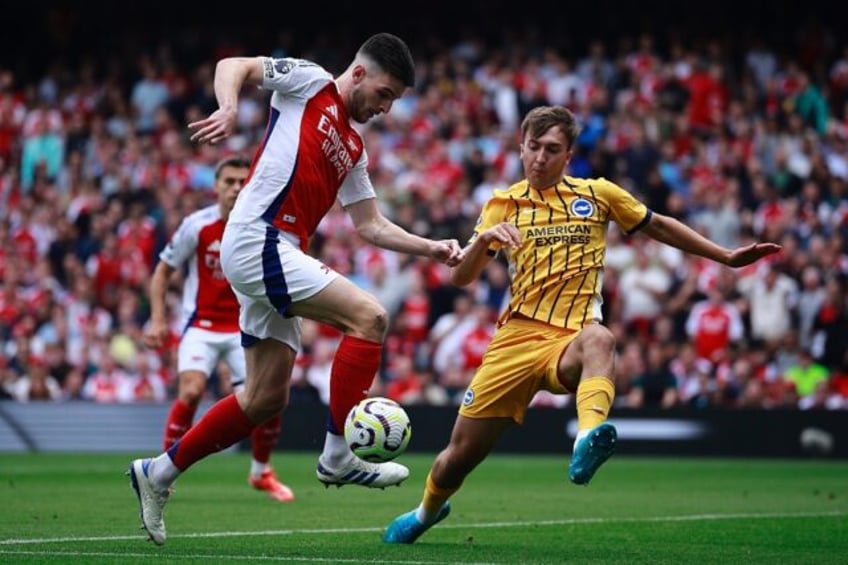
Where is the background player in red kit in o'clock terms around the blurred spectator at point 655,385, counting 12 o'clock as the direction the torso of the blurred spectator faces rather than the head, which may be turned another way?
The background player in red kit is roughly at 1 o'clock from the blurred spectator.

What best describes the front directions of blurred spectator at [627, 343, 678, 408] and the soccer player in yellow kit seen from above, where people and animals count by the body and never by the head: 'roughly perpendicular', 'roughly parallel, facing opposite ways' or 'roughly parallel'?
roughly parallel

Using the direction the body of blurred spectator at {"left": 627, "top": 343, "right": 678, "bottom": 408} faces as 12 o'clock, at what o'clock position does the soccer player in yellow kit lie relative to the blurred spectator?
The soccer player in yellow kit is roughly at 12 o'clock from the blurred spectator.

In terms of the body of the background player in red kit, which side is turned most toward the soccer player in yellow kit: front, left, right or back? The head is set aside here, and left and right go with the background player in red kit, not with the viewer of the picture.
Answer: front

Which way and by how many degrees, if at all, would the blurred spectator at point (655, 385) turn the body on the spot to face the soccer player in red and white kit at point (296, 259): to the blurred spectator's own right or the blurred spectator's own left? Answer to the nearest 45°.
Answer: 0° — they already face them

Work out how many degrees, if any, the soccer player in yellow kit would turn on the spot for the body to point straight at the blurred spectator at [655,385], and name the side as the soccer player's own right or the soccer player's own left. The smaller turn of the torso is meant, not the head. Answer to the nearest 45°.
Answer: approximately 180°

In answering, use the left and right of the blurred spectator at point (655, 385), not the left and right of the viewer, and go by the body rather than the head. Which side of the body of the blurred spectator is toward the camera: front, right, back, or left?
front

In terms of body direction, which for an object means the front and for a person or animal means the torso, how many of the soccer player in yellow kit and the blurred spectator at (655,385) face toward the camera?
2

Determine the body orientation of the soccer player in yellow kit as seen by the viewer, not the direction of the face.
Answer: toward the camera

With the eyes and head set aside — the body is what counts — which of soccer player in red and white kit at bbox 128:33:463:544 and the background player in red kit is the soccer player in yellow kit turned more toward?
the soccer player in red and white kit
